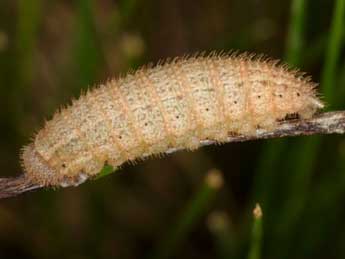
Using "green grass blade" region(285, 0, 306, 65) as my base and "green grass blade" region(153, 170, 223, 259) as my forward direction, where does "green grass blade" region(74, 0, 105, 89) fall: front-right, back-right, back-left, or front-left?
front-right

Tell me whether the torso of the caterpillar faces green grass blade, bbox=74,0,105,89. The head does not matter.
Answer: no

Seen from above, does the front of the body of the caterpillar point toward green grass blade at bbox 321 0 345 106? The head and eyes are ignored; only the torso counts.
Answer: no
